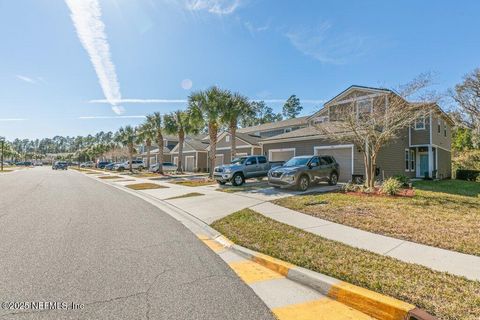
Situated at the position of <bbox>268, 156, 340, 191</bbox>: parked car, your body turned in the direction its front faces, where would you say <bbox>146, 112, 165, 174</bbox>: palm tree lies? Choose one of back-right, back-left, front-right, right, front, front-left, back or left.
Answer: right

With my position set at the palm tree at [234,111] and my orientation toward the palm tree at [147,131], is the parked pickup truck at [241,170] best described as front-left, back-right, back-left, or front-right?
back-left

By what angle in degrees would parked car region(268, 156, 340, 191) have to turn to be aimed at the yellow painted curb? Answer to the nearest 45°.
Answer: approximately 45° to its left

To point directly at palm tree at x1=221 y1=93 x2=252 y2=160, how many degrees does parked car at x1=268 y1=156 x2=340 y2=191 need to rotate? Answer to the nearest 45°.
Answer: approximately 90° to its right

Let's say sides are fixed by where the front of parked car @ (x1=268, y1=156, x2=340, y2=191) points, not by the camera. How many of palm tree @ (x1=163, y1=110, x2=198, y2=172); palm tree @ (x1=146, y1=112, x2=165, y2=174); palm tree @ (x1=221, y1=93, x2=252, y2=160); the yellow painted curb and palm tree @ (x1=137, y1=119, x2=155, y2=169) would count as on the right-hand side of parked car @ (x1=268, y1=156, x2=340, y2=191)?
4

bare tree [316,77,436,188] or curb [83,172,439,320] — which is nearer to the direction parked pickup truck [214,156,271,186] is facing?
the curb

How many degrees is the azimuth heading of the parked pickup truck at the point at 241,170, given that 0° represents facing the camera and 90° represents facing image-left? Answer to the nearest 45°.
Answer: approximately 45°

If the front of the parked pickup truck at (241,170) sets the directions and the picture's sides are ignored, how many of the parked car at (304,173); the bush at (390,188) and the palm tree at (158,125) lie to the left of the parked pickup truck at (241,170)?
2

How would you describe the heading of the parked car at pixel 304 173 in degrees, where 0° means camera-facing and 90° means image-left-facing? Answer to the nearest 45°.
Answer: approximately 45°
